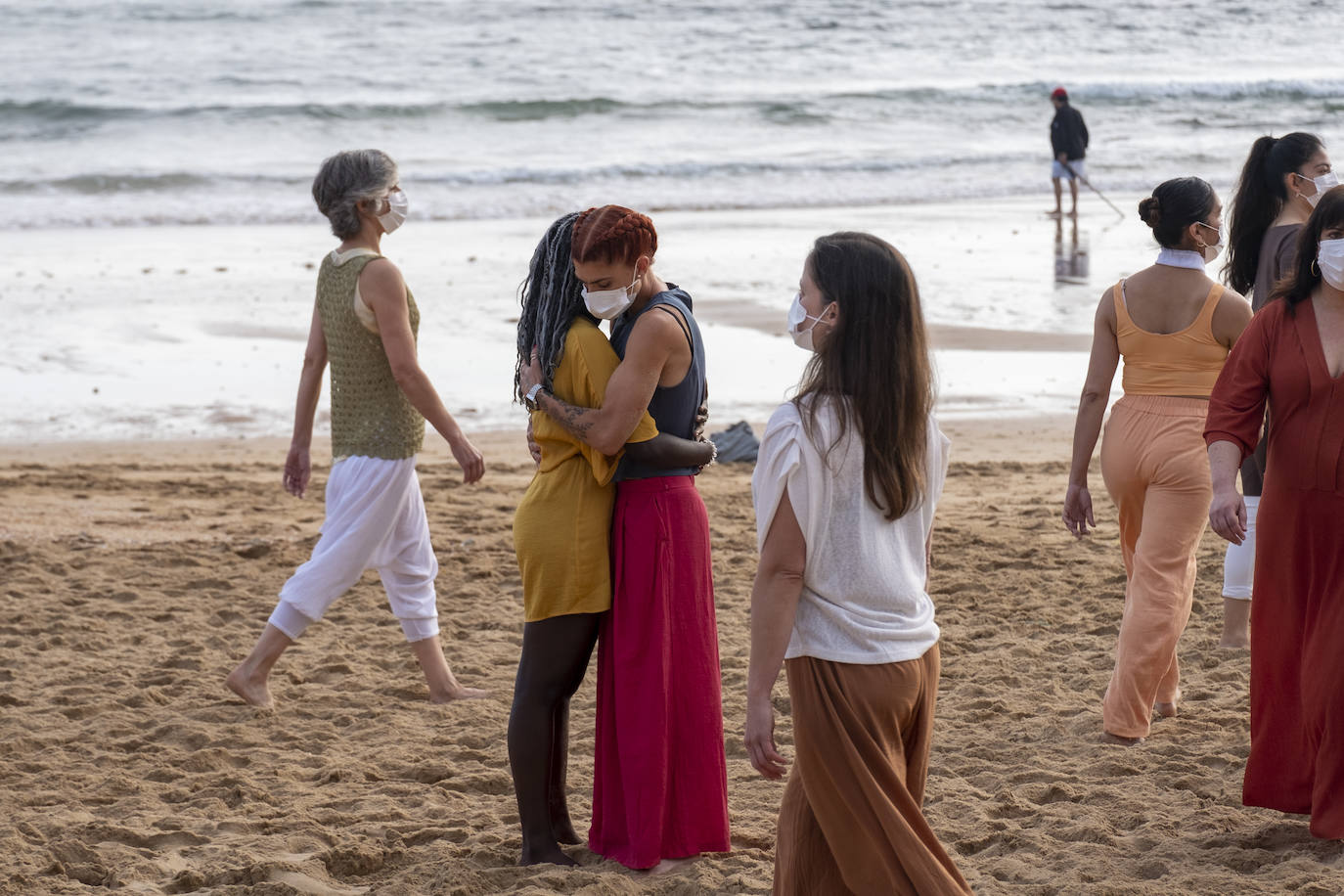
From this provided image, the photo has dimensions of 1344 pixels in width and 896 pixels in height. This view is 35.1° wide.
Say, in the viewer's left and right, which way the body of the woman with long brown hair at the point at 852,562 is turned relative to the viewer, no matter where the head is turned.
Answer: facing away from the viewer and to the left of the viewer

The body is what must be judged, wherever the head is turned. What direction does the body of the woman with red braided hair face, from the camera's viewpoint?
to the viewer's left

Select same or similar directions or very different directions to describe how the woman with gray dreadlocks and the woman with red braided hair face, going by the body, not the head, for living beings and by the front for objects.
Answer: very different directions

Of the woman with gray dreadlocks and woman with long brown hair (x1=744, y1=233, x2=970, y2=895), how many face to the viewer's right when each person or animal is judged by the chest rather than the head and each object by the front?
1

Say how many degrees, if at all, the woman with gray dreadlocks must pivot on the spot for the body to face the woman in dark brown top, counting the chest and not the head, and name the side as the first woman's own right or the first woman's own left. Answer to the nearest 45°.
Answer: approximately 45° to the first woman's own left

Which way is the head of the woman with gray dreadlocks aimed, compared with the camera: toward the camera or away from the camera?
away from the camera

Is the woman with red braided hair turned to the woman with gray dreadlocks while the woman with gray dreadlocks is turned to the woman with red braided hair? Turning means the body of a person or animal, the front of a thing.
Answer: yes

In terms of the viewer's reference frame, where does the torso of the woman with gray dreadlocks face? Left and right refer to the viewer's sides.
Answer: facing to the right of the viewer

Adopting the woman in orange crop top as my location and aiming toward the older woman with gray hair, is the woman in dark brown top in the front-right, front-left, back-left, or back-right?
back-right

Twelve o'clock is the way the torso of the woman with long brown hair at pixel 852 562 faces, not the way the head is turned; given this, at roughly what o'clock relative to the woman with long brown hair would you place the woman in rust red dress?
The woman in rust red dress is roughly at 3 o'clock from the woman with long brown hair.

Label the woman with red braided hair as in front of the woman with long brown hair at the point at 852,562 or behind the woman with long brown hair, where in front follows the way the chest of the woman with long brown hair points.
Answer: in front

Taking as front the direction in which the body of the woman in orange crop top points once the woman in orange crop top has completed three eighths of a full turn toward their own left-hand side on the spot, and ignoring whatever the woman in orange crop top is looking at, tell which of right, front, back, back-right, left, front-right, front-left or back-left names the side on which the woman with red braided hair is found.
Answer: front-left

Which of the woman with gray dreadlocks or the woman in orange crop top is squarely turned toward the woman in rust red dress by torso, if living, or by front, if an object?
the woman with gray dreadlocks
